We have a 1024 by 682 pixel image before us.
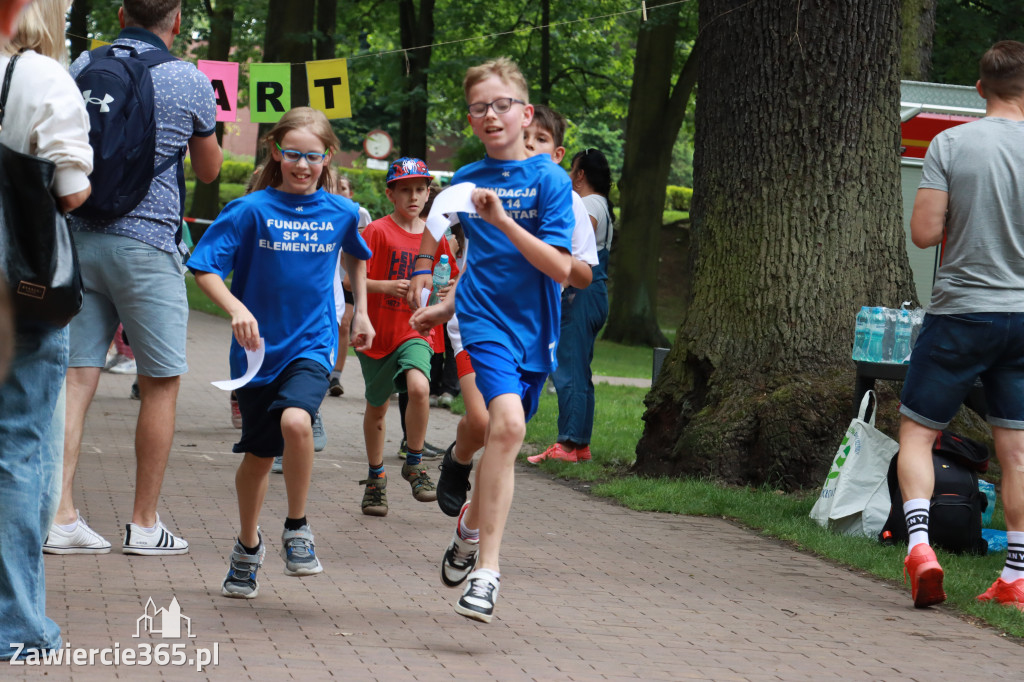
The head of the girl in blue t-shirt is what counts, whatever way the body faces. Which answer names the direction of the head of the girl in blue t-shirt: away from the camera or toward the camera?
toward the camera

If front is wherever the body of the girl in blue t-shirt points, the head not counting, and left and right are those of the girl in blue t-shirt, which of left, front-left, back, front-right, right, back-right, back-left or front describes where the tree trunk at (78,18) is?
back

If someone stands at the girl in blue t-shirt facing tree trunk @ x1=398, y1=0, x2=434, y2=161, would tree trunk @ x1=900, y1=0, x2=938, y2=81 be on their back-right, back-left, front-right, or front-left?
front-right

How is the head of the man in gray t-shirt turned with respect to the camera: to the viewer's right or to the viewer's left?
to the viewer's left

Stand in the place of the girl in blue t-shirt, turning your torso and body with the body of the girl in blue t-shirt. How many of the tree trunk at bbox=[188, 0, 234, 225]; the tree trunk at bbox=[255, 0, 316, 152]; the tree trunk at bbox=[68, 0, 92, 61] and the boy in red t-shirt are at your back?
4

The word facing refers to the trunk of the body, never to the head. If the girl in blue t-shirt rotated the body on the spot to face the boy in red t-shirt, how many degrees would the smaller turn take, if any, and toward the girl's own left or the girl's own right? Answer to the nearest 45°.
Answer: approximately 180°

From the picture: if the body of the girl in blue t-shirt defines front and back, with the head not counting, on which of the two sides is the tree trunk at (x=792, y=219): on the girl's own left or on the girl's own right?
on the girl's own left

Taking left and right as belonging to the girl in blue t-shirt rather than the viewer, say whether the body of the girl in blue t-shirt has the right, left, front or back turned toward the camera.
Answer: front

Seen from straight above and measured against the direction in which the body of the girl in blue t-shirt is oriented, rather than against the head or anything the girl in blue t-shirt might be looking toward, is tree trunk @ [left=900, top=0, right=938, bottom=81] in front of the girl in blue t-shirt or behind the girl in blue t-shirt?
behind

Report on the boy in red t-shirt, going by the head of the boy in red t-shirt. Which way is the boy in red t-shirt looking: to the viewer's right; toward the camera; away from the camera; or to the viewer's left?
toward the camera

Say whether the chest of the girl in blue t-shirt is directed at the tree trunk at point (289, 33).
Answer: no

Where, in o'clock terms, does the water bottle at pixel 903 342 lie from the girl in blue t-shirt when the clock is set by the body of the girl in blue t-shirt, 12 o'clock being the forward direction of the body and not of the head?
The water bottle is roughly at 8 o'clock from the girl in blue t-shirt.

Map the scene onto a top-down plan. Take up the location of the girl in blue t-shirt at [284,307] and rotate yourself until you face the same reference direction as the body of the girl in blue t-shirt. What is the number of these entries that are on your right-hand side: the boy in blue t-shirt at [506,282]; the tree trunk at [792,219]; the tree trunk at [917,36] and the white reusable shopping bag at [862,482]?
0

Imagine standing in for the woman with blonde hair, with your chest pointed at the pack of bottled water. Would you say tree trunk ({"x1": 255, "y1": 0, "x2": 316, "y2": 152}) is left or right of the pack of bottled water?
left

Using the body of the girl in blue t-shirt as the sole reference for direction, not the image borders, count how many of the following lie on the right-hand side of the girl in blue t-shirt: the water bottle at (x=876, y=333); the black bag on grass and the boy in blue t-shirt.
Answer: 0

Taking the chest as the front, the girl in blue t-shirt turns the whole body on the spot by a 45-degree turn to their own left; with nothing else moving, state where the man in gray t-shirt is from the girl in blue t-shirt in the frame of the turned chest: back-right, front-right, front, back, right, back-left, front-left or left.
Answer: front-left

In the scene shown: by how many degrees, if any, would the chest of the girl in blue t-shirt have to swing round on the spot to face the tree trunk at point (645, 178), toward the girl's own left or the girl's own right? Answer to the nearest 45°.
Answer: approximately 180°

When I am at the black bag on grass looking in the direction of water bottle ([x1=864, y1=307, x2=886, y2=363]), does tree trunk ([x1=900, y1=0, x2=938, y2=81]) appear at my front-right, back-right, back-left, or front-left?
front-right

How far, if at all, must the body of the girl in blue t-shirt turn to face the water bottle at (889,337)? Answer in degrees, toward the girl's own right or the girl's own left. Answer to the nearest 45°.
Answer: approximately 135° to the girl's own left

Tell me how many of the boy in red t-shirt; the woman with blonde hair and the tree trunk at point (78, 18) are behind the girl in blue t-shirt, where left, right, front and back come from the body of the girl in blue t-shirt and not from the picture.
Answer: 2

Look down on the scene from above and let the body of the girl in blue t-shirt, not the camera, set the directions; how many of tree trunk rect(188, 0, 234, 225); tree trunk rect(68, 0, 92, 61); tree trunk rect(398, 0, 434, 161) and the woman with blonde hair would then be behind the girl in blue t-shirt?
3
